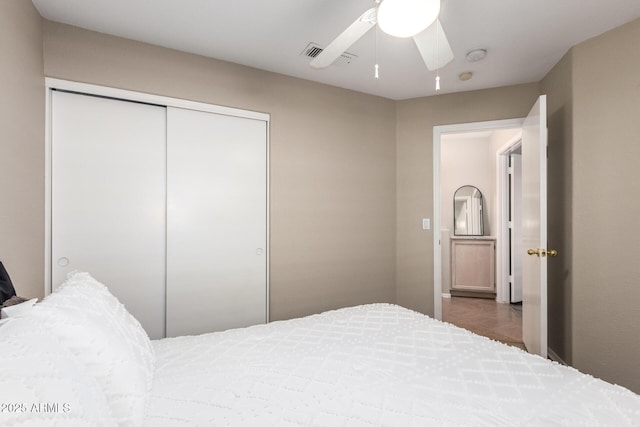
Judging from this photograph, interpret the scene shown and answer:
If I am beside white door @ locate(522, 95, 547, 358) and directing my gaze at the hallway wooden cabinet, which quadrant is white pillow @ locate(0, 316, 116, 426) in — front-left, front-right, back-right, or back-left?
back-left

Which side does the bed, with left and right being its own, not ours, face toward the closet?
left

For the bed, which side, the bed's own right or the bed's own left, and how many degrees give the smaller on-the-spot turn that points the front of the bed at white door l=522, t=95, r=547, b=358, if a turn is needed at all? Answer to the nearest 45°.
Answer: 0° — it already faces it

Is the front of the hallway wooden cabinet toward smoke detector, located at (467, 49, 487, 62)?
yes

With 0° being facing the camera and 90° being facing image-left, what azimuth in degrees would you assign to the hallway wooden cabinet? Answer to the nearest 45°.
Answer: approximately 0°

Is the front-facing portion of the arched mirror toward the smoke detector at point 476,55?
yes

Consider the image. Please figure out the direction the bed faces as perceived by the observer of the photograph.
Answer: facing away from the viewer and to the right of the viewer

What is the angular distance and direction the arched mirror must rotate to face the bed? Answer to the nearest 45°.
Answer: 0° — it already faces it
